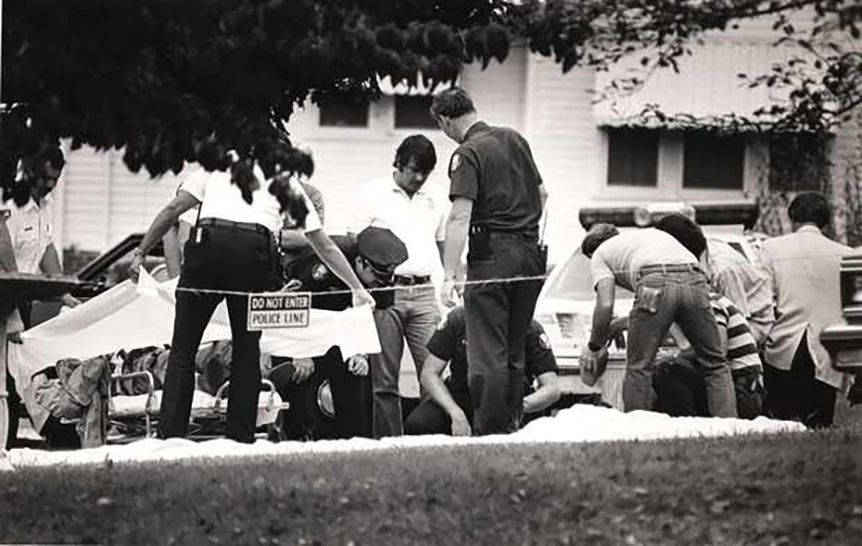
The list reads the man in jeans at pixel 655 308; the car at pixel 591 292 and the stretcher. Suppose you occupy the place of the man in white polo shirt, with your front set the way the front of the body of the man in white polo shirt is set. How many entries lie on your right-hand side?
1

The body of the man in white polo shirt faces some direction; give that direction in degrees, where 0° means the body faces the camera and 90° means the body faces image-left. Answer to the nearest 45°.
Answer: approximately 0°

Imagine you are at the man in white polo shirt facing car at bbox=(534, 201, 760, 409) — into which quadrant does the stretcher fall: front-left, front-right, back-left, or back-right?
back-left

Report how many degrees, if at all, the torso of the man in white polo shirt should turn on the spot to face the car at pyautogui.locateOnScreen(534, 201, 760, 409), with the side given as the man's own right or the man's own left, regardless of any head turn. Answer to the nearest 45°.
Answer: approximately 135° to the man's own left

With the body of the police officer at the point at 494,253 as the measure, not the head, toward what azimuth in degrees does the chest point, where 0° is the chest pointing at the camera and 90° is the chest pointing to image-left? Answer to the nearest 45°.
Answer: approximately 135°

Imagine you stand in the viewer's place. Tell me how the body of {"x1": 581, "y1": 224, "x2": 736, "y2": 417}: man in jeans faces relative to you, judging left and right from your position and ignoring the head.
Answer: facing away from the viewer and to the left of the viewer

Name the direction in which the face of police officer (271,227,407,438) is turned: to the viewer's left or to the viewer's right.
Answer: to the viewer's right

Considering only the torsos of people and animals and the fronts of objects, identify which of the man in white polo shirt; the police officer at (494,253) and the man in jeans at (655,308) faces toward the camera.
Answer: the man in white polo shirt

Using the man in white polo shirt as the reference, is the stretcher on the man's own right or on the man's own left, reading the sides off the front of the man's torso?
on the man's own right

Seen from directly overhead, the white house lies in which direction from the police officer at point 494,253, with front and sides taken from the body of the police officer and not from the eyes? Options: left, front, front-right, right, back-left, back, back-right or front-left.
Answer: front-right
